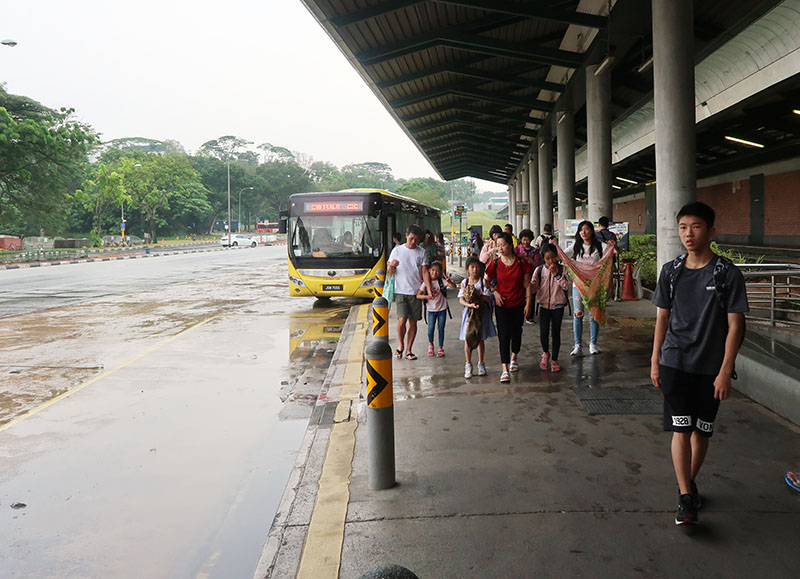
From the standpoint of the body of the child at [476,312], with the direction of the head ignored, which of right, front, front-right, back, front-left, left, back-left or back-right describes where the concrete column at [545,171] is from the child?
back

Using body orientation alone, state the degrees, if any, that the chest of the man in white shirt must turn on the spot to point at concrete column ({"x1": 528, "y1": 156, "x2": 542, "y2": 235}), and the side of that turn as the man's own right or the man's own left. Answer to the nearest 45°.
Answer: approximately 180°

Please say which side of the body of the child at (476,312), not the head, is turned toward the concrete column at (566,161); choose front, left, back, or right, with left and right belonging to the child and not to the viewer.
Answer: back

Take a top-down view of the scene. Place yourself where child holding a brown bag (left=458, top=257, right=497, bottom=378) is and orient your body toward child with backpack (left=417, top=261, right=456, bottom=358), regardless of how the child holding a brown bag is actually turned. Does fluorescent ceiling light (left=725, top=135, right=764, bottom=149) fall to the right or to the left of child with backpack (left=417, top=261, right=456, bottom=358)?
right

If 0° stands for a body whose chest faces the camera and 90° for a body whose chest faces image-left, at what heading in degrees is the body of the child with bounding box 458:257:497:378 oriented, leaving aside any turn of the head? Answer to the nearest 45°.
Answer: approximately 0°

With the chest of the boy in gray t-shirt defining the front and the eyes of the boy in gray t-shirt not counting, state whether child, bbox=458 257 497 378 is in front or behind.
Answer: behind
